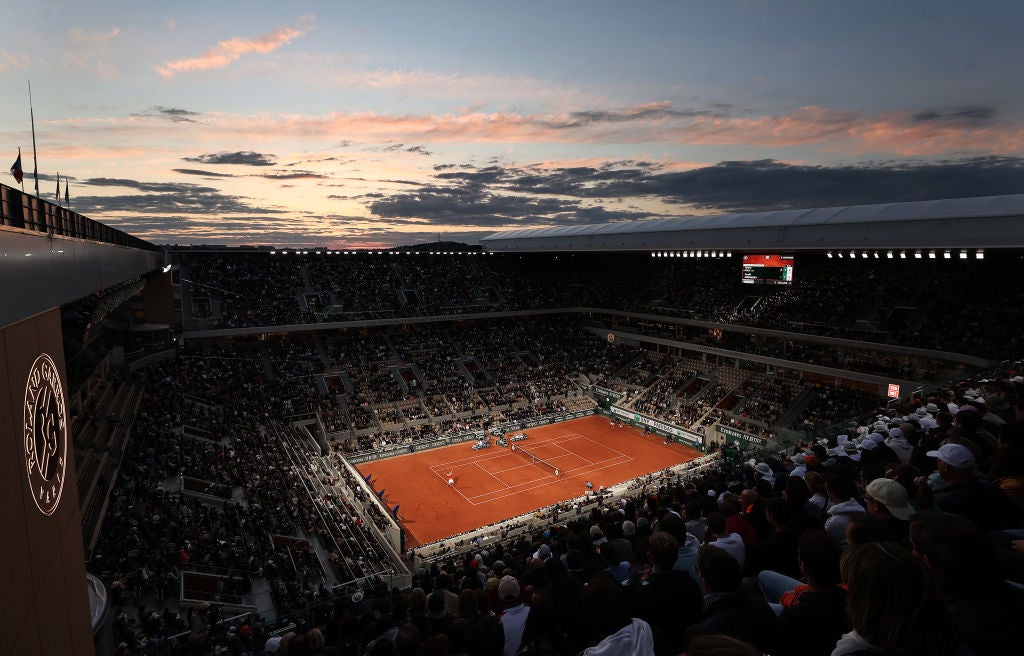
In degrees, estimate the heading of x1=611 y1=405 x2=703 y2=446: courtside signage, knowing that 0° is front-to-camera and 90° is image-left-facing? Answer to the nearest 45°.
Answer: approximately 45°

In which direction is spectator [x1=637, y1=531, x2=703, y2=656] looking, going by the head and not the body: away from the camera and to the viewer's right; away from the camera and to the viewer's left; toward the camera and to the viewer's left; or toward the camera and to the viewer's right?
away from the camera and to the viewer's left

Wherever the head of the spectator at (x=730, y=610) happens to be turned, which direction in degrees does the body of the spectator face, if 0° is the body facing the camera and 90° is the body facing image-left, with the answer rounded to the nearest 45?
approximately 135°

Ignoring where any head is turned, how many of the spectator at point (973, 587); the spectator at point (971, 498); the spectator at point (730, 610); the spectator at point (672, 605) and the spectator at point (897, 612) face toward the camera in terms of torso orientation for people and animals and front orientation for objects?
0

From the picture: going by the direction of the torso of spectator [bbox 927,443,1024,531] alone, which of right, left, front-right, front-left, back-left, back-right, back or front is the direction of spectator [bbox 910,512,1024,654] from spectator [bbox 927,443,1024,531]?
back-left

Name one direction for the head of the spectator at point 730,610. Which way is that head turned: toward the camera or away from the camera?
away from the camera

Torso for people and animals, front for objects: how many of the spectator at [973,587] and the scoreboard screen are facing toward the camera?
1

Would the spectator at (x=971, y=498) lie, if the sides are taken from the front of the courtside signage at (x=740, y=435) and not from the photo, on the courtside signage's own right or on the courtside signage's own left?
on the courtside signage's own left

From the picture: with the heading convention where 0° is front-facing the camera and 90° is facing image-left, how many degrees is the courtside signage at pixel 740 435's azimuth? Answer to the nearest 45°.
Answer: approximately 45°

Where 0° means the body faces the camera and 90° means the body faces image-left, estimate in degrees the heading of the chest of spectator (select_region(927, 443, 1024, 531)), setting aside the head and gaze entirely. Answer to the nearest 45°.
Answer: approximately 135°

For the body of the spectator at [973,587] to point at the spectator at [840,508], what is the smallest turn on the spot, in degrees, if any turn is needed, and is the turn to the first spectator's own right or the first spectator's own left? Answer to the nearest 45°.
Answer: approximately 45° to the first spectator's own right

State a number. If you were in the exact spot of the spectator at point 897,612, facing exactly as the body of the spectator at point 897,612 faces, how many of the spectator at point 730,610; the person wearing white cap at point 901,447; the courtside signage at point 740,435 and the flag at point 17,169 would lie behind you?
0

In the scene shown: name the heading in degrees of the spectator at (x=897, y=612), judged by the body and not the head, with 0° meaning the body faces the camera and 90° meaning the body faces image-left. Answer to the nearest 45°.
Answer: approximately 135°

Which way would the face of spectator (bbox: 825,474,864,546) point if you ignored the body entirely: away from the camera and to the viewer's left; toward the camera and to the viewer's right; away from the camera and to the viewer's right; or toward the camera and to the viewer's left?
away from the camera and to the viewer's left

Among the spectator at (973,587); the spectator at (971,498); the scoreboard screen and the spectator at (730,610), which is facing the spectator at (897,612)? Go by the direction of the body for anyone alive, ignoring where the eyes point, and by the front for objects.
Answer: the scoreboard screen

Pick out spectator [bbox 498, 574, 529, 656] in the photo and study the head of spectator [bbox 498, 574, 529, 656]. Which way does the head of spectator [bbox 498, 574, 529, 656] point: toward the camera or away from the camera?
away from the camera

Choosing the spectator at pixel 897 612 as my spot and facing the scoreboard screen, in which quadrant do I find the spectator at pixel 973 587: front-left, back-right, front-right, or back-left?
front-right

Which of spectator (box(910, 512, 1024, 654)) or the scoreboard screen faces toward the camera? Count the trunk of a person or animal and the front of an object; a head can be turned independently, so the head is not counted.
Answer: the scoreboard screen

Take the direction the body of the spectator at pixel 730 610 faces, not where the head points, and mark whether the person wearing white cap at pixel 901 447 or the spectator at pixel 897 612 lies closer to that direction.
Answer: the person wearing white cap
